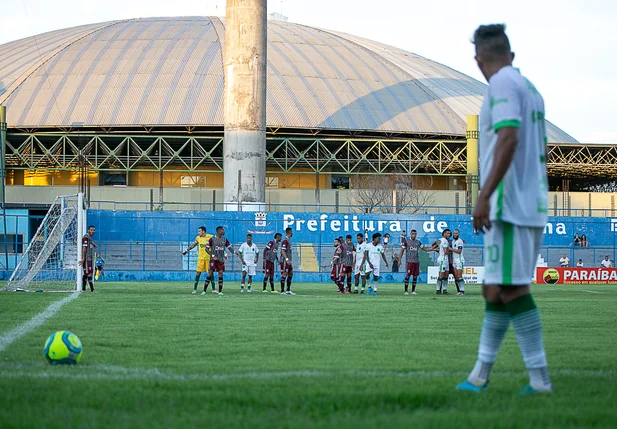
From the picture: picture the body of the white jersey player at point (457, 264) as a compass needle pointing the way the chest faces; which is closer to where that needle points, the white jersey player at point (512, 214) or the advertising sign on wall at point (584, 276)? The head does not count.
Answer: the white jersey player

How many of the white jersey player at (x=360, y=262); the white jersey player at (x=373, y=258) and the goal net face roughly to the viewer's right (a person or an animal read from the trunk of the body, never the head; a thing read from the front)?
1

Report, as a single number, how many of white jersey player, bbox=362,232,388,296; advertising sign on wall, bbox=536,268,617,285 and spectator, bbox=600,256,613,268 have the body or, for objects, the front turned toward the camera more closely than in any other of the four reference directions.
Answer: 3

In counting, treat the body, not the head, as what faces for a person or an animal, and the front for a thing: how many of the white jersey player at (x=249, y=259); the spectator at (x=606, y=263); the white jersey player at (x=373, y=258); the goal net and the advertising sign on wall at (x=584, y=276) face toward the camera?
4

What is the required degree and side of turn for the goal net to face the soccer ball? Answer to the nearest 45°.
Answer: approximately 90° to its right

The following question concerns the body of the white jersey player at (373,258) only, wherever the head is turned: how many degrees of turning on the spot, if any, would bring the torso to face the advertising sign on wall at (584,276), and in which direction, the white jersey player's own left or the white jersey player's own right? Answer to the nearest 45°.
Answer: approximately 135° to the white jersey player's own left

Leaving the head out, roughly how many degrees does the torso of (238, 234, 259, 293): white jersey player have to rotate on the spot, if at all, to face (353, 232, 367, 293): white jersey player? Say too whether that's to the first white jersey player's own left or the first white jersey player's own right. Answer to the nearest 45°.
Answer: approximately 90° to the first white jersey player's own left

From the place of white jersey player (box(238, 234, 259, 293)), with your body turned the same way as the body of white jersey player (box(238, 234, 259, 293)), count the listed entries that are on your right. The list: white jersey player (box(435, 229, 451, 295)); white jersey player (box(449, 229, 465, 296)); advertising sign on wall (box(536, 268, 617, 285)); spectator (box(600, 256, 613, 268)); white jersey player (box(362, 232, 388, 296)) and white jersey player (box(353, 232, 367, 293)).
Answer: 0

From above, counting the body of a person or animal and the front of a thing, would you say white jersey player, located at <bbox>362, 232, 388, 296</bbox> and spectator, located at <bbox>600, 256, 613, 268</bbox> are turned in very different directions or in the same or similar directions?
same or similar directions

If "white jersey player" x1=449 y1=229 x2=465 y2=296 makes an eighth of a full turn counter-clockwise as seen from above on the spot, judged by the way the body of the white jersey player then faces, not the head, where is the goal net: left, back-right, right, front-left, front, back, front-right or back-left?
right

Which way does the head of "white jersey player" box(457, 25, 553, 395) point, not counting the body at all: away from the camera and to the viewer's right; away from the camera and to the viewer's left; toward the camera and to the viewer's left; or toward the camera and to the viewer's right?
away from the camera and to the viewer's left

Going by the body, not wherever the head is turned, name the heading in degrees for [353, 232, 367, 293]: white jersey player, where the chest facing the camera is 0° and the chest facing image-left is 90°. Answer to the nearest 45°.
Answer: approximately 45°

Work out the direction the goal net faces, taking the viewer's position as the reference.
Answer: facing to the right of the viewer

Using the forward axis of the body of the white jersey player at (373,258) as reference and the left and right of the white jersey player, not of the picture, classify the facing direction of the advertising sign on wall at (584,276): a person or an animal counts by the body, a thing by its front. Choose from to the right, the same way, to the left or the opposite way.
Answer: the same way

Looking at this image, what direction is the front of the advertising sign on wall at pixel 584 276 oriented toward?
toward the camera

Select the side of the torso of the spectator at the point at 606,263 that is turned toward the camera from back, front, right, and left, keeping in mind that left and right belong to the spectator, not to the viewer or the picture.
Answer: front

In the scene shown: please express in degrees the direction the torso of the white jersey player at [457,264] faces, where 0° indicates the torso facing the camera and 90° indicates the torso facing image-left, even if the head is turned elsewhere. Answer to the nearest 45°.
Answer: approximately 45°

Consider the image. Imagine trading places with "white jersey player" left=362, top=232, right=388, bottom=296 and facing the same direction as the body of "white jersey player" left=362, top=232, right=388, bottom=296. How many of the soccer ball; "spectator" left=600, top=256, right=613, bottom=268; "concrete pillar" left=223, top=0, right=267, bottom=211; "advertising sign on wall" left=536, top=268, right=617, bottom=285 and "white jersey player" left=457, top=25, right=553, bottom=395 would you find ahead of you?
2

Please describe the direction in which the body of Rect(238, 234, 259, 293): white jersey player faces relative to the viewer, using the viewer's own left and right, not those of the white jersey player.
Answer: facing the viewer
